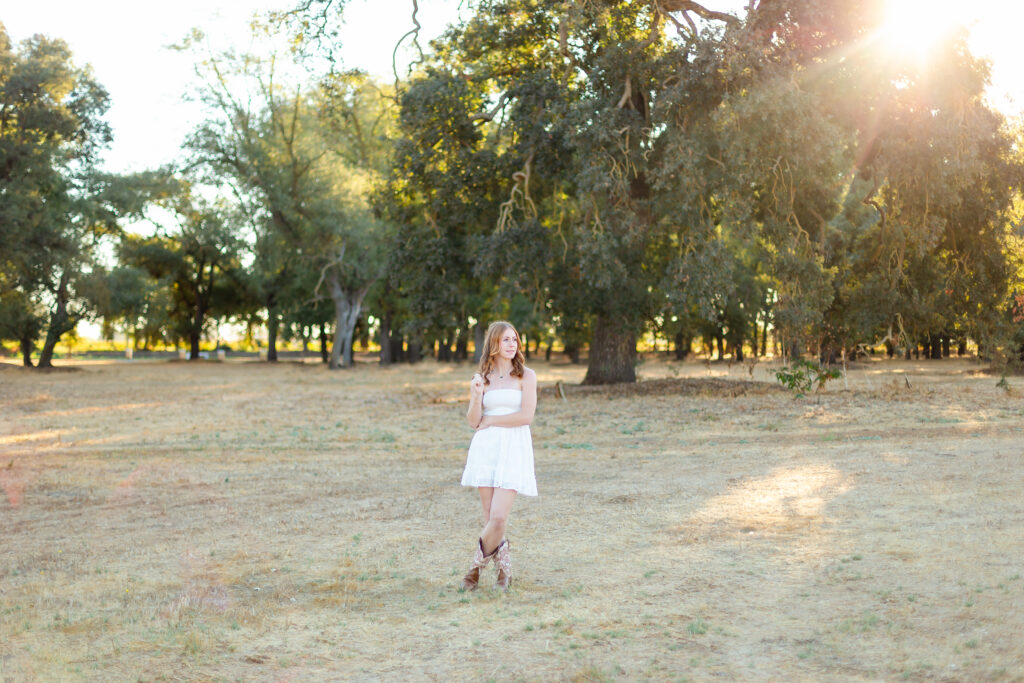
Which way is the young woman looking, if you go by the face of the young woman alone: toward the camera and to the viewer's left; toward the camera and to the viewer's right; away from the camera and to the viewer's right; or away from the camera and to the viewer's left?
toward the camera and to the viewer's right

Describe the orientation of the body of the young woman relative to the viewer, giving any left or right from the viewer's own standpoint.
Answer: facing the viewer
